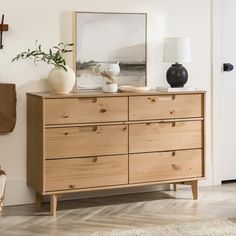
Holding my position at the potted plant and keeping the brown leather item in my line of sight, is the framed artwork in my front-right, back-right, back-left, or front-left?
back-right

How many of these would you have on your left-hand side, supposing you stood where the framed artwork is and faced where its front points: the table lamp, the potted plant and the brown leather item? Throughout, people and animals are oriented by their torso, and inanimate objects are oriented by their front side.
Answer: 1

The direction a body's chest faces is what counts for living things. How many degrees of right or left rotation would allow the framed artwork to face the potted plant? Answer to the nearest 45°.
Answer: approximately 45° to its right

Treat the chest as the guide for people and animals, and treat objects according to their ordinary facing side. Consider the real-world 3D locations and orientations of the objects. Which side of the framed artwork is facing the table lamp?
left

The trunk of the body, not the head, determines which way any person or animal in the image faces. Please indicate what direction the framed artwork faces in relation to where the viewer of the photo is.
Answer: facing the viewer

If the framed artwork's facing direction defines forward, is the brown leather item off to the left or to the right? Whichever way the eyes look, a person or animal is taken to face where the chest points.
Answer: on its right

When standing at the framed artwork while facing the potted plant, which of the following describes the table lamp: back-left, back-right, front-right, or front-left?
back-left
